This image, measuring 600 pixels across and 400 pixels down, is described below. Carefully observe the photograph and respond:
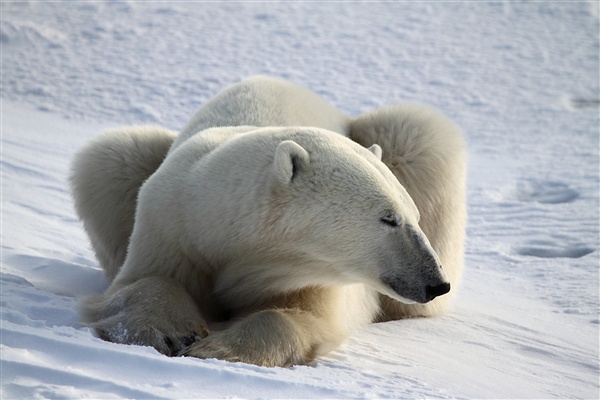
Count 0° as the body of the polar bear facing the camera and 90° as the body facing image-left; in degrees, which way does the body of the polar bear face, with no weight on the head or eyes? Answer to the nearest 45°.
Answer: approximately 0°
